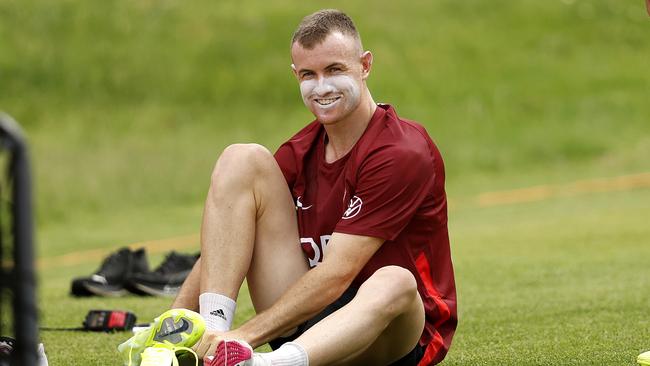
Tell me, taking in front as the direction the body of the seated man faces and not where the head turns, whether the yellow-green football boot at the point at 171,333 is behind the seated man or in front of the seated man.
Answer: in front

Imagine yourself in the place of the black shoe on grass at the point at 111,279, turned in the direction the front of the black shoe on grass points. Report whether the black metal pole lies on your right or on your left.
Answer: on your left

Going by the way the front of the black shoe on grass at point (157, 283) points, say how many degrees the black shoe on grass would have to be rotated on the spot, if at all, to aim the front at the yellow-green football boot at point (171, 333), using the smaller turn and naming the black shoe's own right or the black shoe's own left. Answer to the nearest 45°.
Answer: approximately 90° to the black shoe's own left

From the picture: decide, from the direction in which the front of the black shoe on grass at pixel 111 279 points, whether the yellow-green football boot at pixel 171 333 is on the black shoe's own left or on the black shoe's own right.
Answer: on the black shoe's own left

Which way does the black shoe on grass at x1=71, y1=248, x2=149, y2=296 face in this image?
to the viewer's left

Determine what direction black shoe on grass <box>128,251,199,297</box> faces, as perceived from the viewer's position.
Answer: facing to the left of the viewer

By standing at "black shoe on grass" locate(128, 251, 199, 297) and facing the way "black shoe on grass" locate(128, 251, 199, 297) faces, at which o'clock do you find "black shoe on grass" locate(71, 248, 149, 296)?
"black shoe on grass" locate(71, 248, 149, 296) is roughly at 1 o'clock from "black shoe on grass" locate(128, 251, 199, 297).
